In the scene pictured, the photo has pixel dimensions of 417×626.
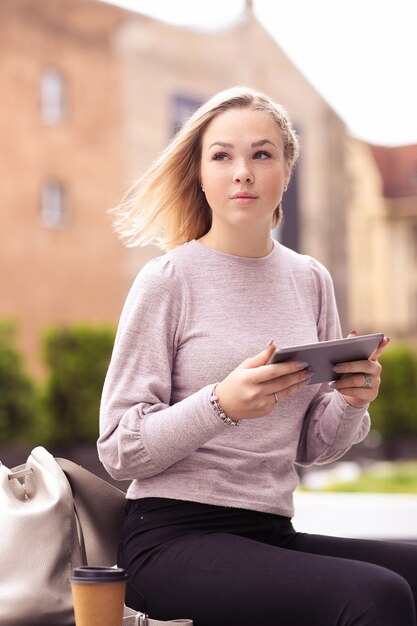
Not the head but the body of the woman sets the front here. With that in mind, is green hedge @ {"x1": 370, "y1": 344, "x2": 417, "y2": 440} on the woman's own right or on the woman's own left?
on the woman's own left

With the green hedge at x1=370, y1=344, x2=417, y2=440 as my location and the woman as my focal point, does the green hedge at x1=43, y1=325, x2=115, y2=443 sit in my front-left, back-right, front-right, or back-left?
front-right

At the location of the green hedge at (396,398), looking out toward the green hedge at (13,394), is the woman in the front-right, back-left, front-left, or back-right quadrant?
front-left

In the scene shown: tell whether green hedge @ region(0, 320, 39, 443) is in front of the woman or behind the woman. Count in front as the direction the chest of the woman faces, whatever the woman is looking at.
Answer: behind

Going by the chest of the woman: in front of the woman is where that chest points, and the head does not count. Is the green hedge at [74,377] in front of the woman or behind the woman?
behind

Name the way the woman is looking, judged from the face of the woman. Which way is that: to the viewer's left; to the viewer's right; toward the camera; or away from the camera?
toward the camera

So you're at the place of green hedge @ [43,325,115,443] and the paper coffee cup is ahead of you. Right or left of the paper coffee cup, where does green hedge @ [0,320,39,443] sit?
right

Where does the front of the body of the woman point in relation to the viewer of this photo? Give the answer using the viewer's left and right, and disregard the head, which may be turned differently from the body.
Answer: facing the viewer and to the right of the viewer
